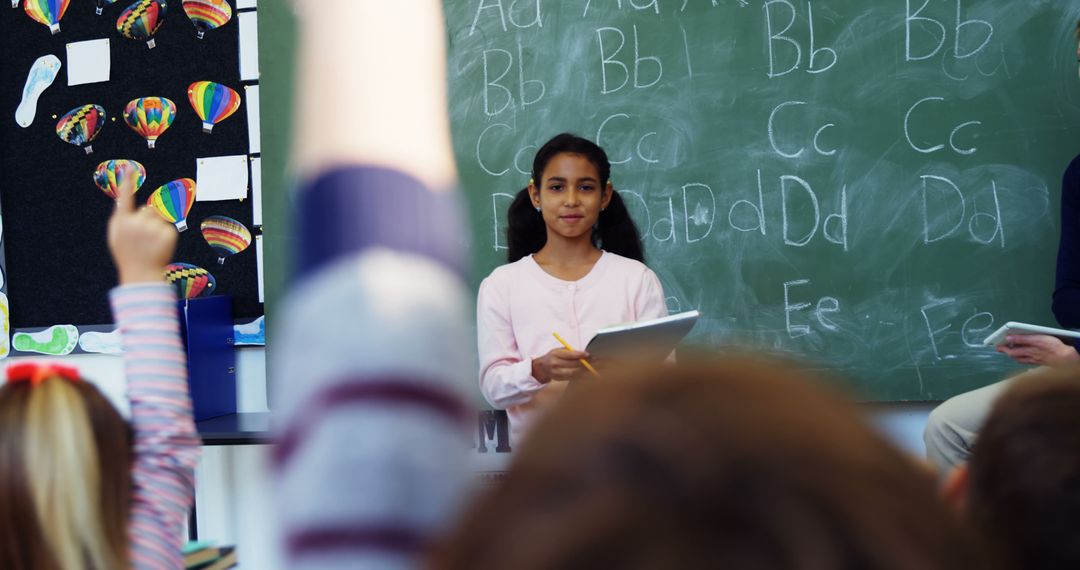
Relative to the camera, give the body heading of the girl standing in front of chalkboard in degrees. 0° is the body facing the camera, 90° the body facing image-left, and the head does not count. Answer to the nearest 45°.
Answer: approximately 0°

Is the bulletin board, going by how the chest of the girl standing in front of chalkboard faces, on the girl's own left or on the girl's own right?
on the girl's own right

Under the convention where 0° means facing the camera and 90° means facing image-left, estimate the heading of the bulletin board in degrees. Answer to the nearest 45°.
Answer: approximately 0°

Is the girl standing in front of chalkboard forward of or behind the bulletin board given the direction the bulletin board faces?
forward

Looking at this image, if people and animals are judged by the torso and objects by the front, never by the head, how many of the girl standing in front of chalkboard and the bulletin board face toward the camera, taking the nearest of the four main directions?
2

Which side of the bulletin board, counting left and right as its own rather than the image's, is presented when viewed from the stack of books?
front
